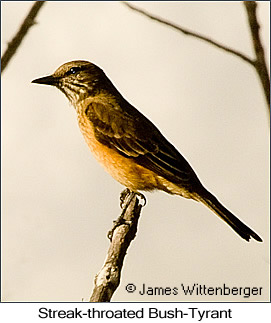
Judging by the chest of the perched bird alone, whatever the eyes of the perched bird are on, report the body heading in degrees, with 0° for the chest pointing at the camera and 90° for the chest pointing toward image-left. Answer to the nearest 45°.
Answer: approximately 90°
